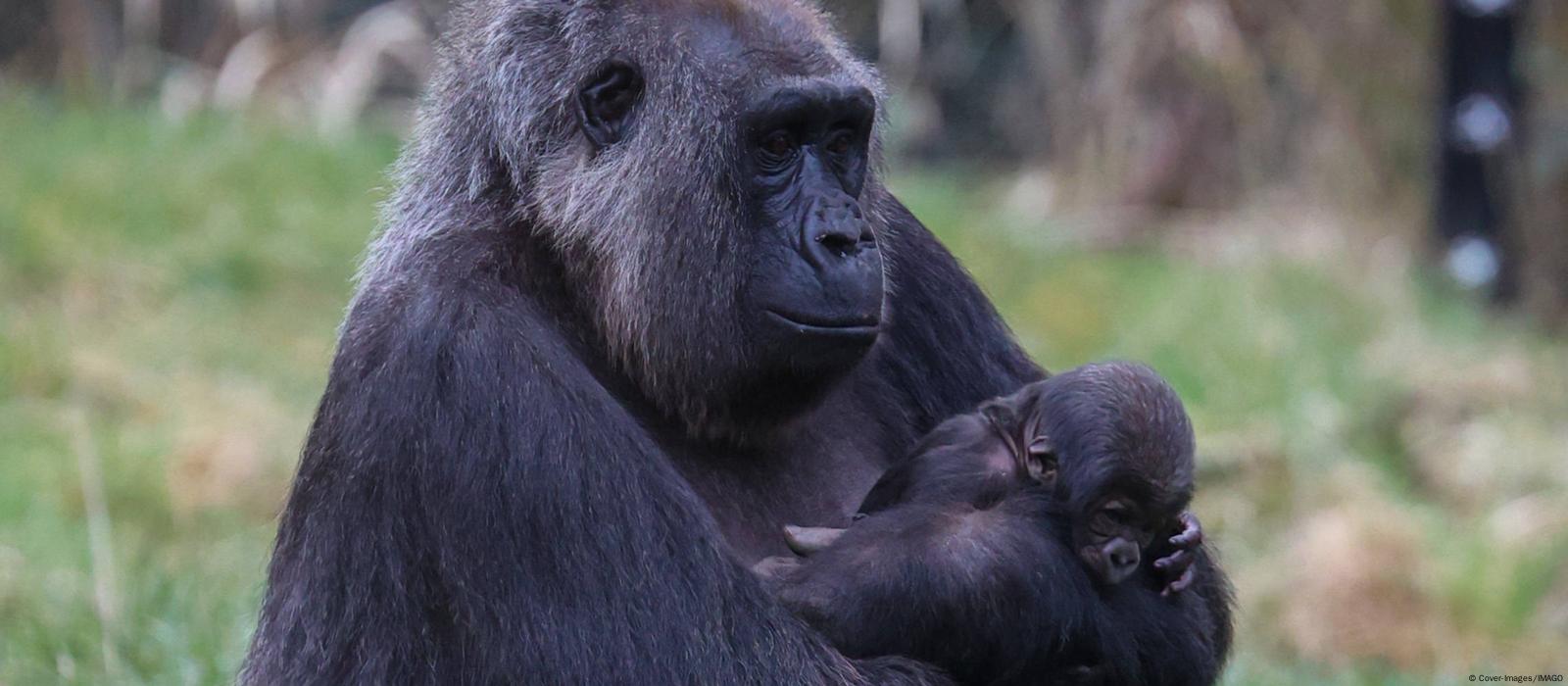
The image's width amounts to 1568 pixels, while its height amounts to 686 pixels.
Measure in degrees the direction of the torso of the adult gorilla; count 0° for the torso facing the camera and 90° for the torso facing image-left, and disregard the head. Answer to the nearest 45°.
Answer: approximately 315°
